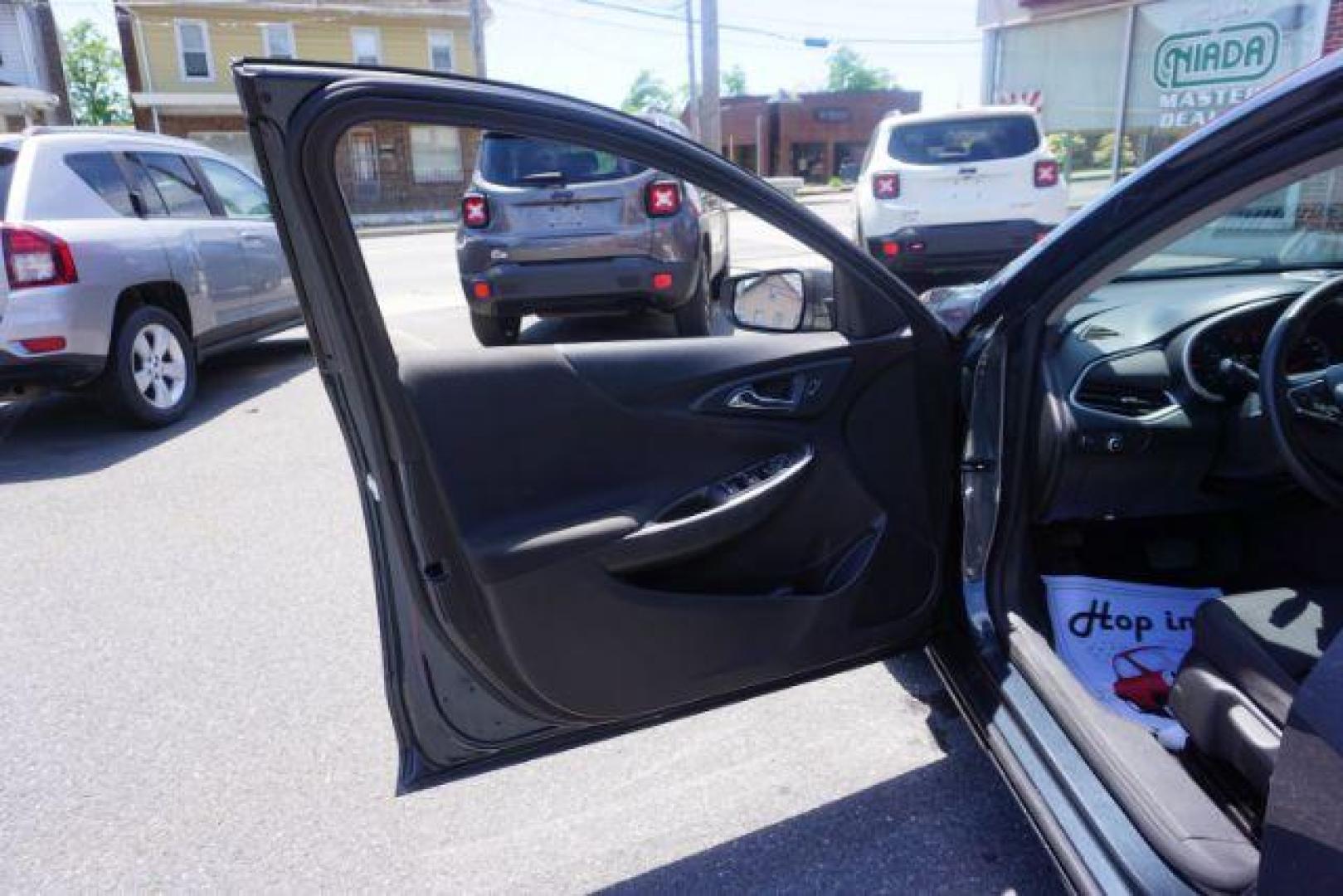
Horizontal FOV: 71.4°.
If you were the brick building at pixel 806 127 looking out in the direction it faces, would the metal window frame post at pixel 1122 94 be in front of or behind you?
in front

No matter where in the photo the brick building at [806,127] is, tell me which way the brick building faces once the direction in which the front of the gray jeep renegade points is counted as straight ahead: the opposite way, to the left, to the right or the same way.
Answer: the opposite way

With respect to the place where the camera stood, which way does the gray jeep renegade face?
facing away from the viewer

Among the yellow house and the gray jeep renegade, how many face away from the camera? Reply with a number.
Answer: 1

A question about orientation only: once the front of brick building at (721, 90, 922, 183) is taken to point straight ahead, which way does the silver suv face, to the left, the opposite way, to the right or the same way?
the opposite way

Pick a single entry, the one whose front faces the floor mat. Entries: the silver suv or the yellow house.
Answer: the yellow house

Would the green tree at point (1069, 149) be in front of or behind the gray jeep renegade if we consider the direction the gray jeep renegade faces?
in front

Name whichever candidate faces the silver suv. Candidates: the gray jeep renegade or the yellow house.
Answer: the yellow house

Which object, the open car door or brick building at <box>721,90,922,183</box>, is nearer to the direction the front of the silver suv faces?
the brick building

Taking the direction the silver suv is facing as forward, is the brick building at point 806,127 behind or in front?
in front

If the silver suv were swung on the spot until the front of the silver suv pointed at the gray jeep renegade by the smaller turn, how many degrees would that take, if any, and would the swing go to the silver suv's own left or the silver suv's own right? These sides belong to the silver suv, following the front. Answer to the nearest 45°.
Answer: approximately 45° to the silver suv's own right

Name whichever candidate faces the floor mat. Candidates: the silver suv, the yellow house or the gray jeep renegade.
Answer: the yellow house
